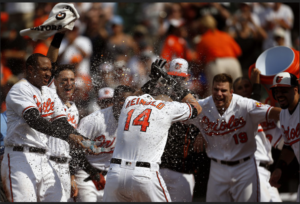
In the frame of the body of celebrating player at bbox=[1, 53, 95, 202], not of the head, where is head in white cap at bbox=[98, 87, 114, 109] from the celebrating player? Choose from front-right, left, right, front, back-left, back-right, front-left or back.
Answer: left

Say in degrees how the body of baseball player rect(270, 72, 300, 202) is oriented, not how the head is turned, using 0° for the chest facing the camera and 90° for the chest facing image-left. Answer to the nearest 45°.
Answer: approximately 45°

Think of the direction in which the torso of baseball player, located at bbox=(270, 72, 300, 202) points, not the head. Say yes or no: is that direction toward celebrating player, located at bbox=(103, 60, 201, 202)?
yes

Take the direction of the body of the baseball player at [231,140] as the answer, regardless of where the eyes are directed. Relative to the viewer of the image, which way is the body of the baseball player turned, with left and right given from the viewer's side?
facing the viewer

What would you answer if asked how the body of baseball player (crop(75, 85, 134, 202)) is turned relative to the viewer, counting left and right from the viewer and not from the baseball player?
facing the viewer and to the right of the viewer

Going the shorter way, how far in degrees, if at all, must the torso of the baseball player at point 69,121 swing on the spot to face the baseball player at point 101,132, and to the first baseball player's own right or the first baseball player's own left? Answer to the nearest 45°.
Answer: approximately 45° to the first baseball player's own left

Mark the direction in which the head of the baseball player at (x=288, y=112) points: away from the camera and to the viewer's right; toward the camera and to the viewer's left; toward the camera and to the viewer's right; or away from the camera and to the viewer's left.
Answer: toward the camera and to the viewer's left

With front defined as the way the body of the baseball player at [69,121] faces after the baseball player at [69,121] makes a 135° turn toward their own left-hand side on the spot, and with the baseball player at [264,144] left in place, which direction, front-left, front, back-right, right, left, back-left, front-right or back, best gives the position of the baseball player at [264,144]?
right

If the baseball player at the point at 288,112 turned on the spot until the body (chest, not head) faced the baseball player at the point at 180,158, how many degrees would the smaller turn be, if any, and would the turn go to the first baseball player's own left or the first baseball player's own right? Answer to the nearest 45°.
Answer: approximately 45° to the first baseball player's own right

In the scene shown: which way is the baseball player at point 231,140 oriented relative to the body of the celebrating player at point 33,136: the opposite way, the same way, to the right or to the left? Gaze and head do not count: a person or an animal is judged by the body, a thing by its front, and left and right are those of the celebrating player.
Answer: to the right

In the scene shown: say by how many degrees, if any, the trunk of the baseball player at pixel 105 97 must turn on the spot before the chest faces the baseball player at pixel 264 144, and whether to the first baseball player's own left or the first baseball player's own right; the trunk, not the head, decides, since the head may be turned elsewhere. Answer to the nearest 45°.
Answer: approximately 45° to the first baseball player's own left

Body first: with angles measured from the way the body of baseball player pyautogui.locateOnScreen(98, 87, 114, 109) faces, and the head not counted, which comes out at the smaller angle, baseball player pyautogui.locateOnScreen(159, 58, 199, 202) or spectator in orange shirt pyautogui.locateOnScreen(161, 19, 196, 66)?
the baseball player

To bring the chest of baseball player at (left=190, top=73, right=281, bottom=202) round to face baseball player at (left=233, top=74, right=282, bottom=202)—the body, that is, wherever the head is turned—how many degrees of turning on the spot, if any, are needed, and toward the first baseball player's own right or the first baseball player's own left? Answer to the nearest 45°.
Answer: approximately 135° to the first baseball player's own left
